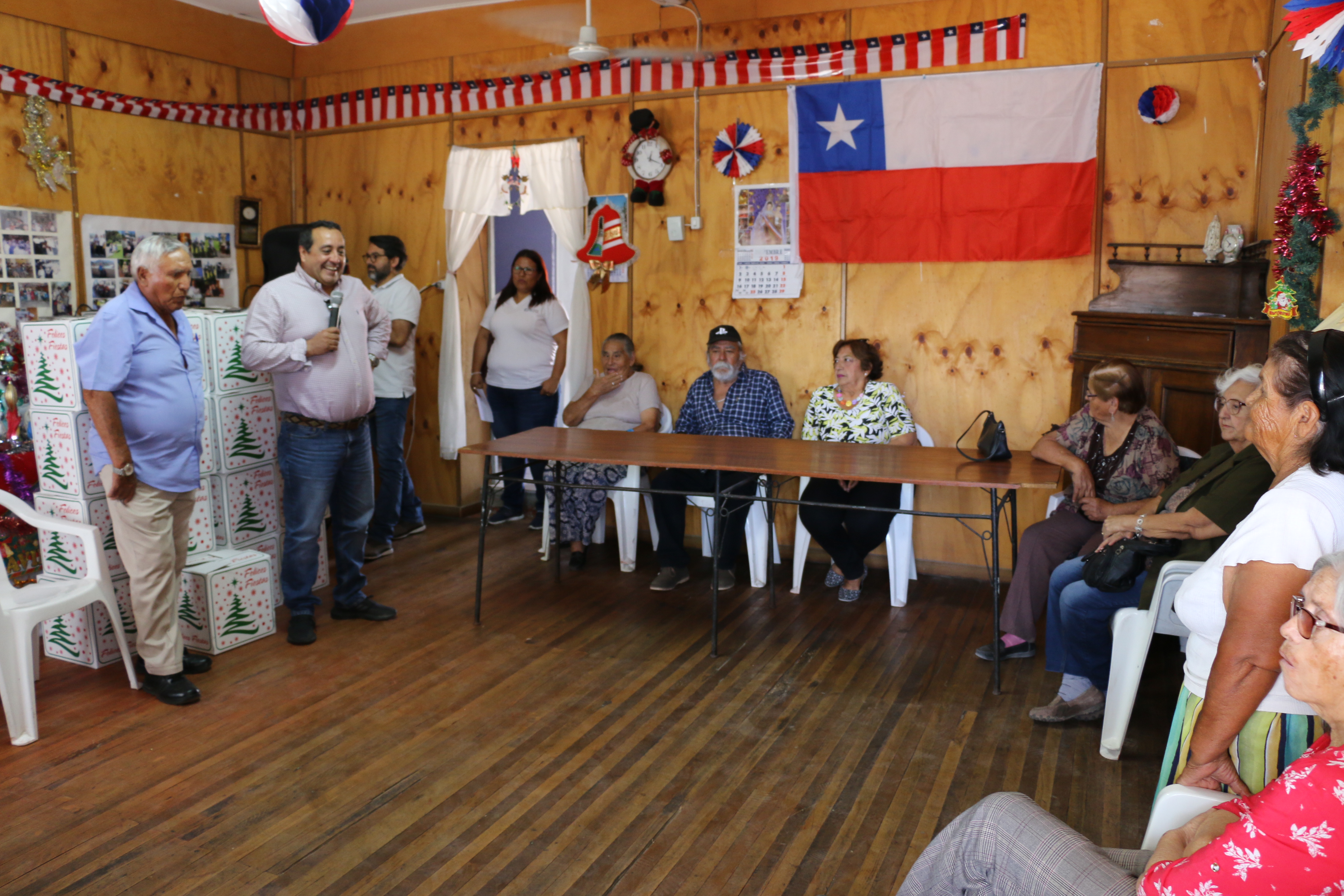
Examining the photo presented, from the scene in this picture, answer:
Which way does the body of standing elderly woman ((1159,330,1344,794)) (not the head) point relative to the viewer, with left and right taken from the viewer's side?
facing to the left of the viewer

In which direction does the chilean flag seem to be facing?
toward the camera

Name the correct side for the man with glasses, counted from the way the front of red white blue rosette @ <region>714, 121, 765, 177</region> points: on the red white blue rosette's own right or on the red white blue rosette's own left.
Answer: on the red white blue rosette's own right

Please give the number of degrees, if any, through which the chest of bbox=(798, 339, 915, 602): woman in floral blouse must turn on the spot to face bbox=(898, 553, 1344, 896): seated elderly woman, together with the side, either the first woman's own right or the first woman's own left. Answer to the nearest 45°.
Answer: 0° — they already face them

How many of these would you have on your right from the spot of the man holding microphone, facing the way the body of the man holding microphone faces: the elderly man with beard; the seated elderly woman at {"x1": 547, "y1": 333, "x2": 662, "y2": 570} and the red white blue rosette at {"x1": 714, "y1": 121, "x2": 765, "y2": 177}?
0

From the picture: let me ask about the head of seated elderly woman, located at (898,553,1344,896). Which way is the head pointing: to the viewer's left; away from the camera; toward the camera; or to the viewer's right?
to the viewer's left

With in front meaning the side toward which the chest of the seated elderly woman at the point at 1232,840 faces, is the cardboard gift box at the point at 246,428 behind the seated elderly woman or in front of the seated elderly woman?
in front

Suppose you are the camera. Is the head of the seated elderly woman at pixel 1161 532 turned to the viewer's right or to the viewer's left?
to the viewer's left

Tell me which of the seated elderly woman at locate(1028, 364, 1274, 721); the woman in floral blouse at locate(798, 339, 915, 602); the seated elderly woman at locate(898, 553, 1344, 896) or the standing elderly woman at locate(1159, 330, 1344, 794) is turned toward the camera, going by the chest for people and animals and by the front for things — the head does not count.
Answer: the woman in floral blouse

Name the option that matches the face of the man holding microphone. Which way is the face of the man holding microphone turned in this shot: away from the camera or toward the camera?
toward the camera

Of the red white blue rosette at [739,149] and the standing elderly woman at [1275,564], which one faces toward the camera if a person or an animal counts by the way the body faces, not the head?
the red white blue rosette

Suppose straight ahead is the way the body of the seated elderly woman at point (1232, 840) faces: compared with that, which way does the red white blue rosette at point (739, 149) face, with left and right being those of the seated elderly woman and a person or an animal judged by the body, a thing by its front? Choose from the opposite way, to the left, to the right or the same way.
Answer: to the left

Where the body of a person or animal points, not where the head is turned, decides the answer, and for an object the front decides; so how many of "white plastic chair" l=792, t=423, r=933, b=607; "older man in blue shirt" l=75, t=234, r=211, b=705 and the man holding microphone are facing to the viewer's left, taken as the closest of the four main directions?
0

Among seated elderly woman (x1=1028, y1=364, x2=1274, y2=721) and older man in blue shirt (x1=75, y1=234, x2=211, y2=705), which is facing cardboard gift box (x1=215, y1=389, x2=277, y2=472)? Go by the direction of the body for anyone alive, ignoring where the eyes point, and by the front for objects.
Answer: the seated elderly woman

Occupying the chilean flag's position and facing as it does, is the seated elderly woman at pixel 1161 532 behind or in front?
in front

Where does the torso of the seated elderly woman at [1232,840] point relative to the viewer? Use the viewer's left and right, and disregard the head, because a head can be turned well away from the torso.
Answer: facing to the left of the viewer

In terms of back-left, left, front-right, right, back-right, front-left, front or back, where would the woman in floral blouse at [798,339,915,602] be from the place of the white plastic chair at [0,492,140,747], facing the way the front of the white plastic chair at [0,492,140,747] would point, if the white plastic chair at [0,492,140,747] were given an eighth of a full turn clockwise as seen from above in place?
left

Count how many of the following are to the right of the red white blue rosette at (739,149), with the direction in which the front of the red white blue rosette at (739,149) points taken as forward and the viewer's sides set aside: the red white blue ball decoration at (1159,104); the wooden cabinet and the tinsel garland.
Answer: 0

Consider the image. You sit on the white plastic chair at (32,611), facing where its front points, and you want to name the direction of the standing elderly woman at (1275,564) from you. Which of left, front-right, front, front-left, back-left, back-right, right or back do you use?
front
